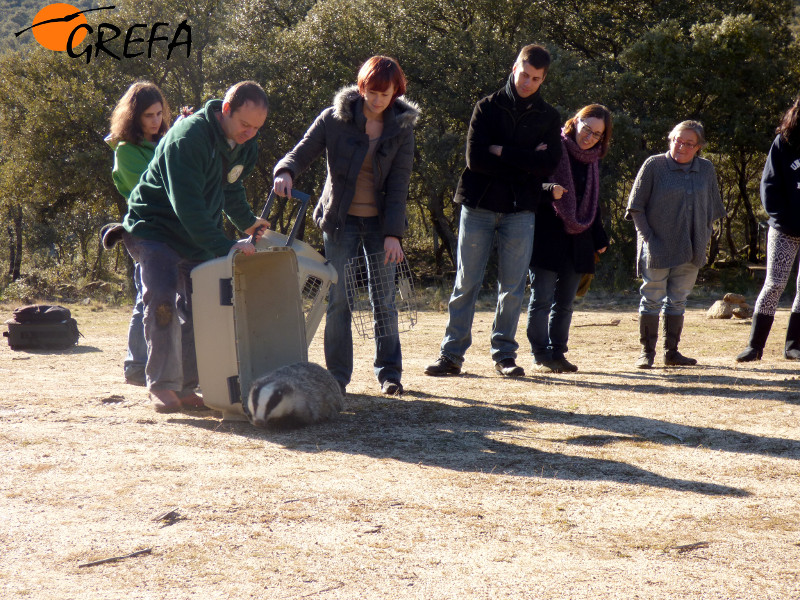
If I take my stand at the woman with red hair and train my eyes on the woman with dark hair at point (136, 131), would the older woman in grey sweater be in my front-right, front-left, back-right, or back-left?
back-right

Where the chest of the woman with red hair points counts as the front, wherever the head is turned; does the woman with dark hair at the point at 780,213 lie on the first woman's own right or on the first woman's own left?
on the first woman's own left

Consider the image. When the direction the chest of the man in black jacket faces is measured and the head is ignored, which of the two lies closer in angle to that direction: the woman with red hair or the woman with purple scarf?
the woman with red hair

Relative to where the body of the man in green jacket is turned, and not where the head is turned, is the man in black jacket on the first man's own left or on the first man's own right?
on the first man's own left

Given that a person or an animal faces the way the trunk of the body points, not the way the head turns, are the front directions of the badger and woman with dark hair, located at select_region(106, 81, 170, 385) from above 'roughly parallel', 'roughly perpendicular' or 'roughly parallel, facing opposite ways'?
roughly perpendicular

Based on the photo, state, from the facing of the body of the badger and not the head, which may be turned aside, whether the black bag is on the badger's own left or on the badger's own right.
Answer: on the badger's own right

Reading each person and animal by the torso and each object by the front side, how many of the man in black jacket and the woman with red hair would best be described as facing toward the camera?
2

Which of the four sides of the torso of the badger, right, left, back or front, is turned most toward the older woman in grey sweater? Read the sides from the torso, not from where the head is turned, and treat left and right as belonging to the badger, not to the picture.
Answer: back

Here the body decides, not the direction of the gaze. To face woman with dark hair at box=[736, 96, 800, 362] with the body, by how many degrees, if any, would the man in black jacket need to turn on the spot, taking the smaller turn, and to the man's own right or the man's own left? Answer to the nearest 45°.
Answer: approximately 90° to the man's own left

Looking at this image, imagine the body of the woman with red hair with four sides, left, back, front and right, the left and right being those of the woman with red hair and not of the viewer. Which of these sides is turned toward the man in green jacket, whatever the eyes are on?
right

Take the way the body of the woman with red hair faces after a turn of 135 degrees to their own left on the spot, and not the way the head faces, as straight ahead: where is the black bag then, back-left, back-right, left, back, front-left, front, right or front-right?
left

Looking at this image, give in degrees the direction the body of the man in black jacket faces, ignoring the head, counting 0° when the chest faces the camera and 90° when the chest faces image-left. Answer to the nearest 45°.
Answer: approximately 0°

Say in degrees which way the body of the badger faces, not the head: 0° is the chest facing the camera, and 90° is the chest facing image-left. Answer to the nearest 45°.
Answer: approximately 45°
